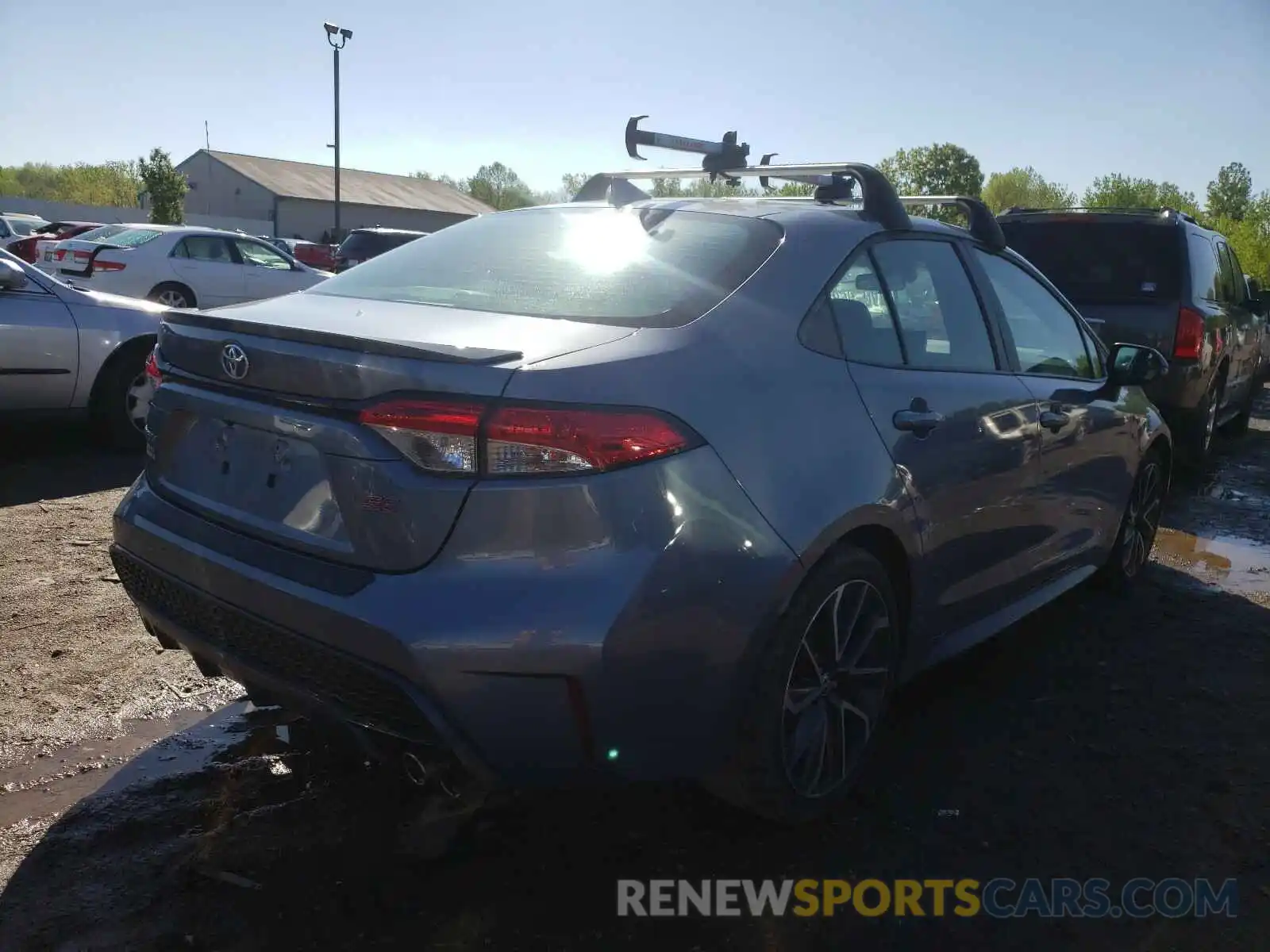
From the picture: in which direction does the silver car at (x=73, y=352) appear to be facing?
to the viewer's right

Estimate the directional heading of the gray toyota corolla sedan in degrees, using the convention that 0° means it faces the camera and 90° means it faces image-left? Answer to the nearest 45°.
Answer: approximately 225°

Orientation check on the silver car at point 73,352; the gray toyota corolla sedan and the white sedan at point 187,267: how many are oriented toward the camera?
0

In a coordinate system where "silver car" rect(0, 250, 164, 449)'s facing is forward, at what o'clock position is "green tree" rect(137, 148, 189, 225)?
The green tree is roughly at 9 o'clock from the silver car.

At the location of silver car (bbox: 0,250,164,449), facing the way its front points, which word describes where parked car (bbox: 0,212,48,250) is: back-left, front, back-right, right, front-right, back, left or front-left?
left

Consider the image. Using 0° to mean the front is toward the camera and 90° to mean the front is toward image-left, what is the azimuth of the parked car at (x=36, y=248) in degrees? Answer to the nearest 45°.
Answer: approximately 225°

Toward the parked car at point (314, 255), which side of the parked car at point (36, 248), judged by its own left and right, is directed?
front

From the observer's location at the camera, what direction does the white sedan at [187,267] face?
facing away from the viewer and to the right of the viewer

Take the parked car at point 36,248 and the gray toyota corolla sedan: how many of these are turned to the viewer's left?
0

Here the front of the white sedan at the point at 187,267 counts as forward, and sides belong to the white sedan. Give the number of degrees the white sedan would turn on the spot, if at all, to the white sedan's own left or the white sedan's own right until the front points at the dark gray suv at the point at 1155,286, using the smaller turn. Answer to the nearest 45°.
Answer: approximately 90° to the white sedan's own right

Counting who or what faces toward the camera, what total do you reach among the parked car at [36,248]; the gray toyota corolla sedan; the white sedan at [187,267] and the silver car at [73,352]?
0

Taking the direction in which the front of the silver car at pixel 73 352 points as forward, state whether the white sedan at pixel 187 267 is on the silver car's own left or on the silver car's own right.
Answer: on the silver car's own left
